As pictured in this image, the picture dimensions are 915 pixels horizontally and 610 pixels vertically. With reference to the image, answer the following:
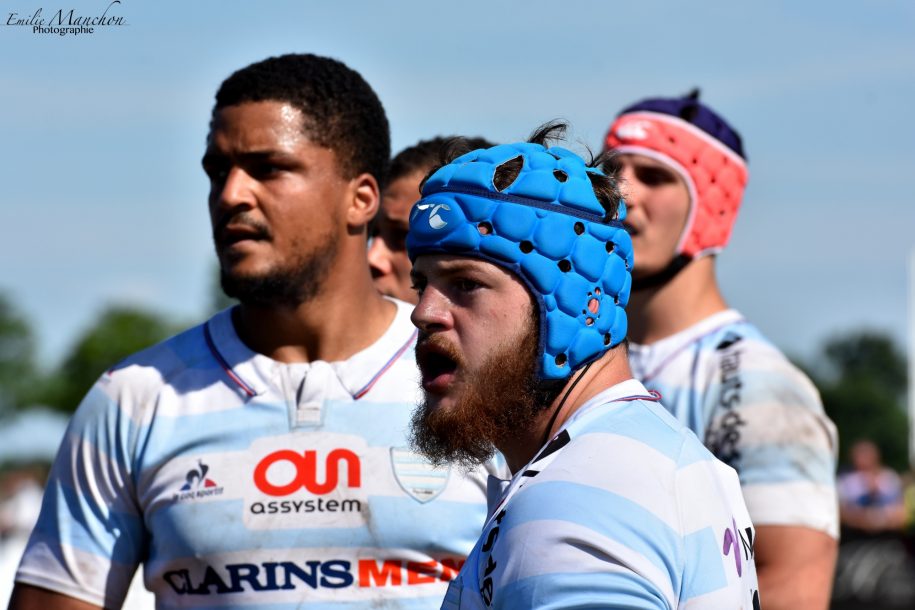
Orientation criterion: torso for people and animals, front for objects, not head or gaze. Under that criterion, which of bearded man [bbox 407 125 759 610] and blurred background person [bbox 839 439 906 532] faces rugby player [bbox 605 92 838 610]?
the blurred background person

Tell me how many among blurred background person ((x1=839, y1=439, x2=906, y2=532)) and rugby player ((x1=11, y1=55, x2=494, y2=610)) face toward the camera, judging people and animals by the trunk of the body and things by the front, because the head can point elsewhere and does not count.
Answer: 2

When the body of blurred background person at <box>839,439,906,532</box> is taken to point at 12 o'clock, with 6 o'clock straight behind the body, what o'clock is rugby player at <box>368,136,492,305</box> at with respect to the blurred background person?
The rugby player is roughly at 12 o'clock from the blurred background person.

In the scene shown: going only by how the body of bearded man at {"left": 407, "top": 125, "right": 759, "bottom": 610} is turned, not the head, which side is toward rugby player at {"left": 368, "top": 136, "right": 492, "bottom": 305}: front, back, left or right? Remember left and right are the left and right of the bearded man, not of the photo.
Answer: right

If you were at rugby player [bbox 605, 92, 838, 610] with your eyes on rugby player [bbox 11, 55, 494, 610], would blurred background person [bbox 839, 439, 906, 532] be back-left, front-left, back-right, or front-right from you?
back-right

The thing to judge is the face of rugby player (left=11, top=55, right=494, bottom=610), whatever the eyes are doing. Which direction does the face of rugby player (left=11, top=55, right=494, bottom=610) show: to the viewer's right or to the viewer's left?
to the viewer's left

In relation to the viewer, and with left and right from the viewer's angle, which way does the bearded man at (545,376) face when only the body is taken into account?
facing to the left of the viewer

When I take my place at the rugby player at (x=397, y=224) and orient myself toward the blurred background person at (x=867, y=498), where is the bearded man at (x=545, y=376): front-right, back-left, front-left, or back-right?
back-right

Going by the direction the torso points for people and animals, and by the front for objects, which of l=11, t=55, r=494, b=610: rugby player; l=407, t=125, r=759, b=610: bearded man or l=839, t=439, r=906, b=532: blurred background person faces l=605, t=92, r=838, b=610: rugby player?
the blurred background person

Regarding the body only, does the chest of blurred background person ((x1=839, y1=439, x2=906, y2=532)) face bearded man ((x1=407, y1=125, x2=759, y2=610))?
yes
